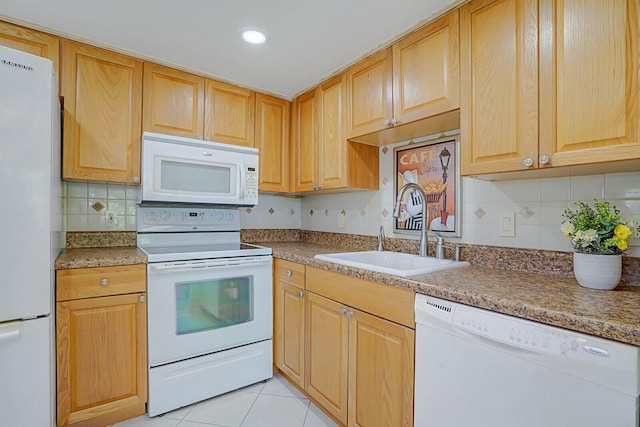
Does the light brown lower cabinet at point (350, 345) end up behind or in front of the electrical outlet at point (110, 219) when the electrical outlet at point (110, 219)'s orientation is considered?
in front

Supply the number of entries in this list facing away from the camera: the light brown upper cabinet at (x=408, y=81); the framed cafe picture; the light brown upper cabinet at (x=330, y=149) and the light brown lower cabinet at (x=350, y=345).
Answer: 0

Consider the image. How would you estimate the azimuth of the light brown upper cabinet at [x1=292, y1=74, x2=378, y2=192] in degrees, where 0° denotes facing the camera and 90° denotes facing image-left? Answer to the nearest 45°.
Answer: approximately 45°

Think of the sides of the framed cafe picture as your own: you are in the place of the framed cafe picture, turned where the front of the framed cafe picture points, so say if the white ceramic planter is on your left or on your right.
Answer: on your left

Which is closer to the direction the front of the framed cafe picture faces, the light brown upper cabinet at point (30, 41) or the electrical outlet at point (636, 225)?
the light brown upper cabinet

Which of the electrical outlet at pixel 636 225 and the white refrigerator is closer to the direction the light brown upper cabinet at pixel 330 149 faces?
the white refrigerator

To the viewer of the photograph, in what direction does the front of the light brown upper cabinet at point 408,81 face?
facing the viewer and to the left of the viewer

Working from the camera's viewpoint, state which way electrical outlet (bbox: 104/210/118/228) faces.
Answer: facing the viewer

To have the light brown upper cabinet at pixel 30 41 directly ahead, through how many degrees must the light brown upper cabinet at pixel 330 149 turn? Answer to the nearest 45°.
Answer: approximately 45° to its right

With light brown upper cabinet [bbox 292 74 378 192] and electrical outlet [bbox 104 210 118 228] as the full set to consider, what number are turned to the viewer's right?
0

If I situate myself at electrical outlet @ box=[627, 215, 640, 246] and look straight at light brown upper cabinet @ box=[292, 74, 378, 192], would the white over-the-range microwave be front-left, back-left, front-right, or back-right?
front-left
